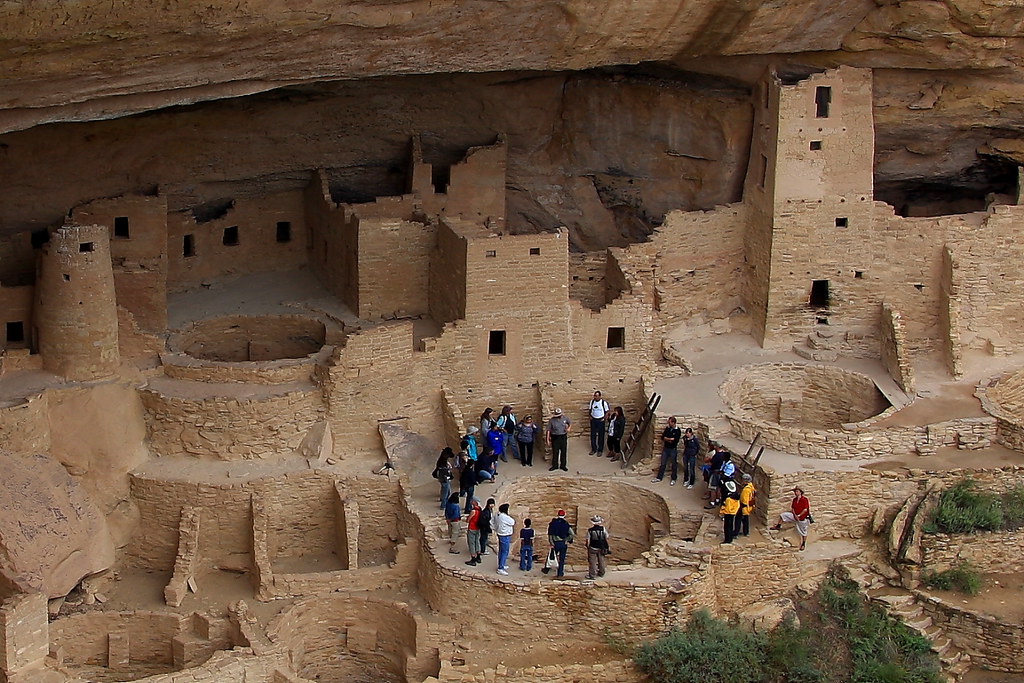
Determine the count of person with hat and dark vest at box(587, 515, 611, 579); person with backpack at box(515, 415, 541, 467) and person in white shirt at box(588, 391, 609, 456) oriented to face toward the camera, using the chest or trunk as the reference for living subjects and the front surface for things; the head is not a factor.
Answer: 2

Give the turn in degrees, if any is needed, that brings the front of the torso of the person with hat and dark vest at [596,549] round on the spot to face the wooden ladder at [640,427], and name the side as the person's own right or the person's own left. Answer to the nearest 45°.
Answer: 0° — they already face it

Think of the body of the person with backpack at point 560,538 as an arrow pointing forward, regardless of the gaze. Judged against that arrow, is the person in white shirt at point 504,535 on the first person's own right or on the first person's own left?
on the first person's own left

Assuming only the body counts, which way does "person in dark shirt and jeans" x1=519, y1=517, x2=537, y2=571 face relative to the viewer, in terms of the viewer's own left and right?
facing away from the viewer

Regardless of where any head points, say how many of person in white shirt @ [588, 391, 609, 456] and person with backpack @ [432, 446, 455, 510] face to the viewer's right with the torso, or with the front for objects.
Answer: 1

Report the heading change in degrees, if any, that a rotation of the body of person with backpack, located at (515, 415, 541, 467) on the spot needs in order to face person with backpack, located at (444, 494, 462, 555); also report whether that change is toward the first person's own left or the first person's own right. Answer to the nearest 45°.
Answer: approximately 45° to the first person's own right

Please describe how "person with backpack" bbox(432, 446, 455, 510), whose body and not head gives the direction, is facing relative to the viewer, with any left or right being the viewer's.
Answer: facing to the right of the viewer

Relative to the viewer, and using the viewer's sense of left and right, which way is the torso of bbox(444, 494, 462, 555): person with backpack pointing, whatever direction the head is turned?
facing away from the viewer and to the right of the viewer

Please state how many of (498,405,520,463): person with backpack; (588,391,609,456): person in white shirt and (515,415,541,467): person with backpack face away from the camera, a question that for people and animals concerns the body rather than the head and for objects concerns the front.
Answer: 0

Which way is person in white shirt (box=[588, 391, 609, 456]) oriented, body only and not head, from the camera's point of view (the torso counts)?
toward the camera

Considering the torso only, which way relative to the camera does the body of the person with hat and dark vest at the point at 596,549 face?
away from the camera

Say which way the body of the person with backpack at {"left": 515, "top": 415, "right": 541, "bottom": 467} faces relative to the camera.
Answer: toward the camera

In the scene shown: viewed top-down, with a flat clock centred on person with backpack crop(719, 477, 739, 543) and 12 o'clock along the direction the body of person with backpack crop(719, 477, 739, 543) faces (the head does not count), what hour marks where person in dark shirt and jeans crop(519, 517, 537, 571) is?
person in dark shirt and jeans crop(519, 517, 537, 571) is roughly at 10 o'clock from person with backpack crop(719, 477, 739, 543).

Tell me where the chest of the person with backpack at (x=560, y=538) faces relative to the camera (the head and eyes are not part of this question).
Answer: away from the camera
